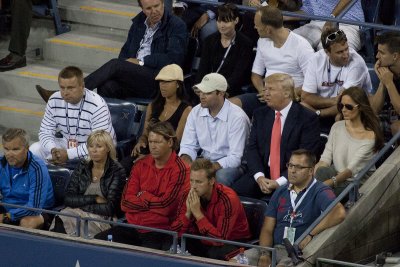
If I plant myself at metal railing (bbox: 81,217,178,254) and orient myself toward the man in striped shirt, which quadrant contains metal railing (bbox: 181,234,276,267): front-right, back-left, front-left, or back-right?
back-right

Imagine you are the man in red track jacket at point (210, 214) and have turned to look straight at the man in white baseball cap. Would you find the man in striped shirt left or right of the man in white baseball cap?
left

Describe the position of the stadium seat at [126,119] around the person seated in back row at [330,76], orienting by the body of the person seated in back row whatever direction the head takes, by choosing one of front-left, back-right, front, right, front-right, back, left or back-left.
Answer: right

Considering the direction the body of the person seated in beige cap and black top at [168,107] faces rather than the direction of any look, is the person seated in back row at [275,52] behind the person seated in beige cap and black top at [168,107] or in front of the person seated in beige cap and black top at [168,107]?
behind

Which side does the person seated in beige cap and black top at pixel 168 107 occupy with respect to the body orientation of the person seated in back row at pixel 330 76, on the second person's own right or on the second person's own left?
on the second person's own right

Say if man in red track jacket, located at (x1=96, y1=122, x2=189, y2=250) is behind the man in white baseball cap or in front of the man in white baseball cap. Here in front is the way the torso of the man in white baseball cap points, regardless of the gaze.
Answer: in front

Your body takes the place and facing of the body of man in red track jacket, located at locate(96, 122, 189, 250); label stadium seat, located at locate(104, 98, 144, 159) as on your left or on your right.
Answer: on your right

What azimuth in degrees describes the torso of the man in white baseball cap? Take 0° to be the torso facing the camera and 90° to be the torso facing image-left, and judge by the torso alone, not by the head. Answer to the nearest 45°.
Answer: approximately 45°
